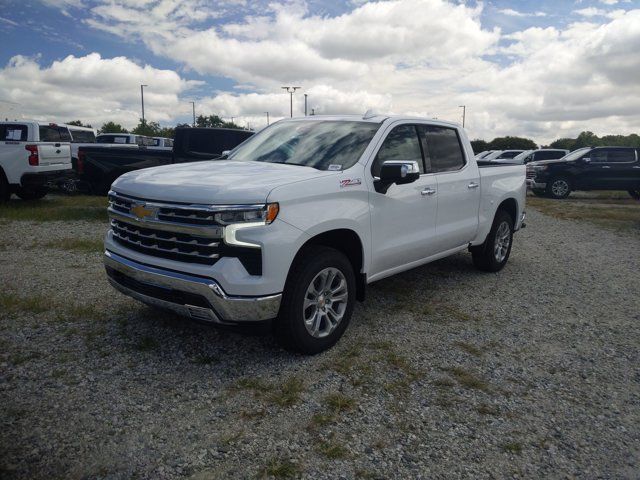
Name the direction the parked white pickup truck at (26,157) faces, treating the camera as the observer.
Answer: facing away from the viewer and to the left of the viewer

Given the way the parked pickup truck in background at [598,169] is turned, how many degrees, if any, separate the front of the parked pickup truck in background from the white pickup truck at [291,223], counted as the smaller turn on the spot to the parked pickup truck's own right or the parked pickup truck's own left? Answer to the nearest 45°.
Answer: approximately 45° to the parked pickup truck's own left

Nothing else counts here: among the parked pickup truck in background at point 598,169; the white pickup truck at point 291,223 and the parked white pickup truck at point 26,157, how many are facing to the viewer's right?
0

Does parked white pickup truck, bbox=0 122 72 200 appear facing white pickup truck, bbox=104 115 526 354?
no

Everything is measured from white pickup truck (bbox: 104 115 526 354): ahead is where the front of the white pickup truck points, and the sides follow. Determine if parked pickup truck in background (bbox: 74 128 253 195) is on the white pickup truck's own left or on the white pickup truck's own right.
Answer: on the white pickup truck's own right

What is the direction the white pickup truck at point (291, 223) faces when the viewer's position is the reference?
facing the viewer and to the left of the viewer

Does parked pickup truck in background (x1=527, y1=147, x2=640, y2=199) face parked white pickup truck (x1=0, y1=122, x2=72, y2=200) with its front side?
yes

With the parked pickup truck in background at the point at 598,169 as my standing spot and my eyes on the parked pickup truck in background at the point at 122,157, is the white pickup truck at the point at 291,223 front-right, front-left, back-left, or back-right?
front-left

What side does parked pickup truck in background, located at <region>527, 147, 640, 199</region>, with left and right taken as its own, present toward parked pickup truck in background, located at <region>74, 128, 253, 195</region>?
front

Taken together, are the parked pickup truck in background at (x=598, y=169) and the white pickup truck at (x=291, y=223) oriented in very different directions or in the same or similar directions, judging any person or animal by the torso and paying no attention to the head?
same or similar directions

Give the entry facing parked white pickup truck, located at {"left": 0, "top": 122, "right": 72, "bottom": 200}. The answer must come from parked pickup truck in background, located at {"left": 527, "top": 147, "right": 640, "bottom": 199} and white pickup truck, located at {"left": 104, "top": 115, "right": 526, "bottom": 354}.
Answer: the parked pickup truck in background

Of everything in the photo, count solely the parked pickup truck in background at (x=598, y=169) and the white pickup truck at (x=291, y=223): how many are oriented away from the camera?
0

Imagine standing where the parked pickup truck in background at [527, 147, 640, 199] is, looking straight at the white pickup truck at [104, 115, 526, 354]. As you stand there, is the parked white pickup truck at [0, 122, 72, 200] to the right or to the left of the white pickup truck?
right

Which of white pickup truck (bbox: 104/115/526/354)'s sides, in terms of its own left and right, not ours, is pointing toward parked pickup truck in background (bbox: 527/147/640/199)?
back
